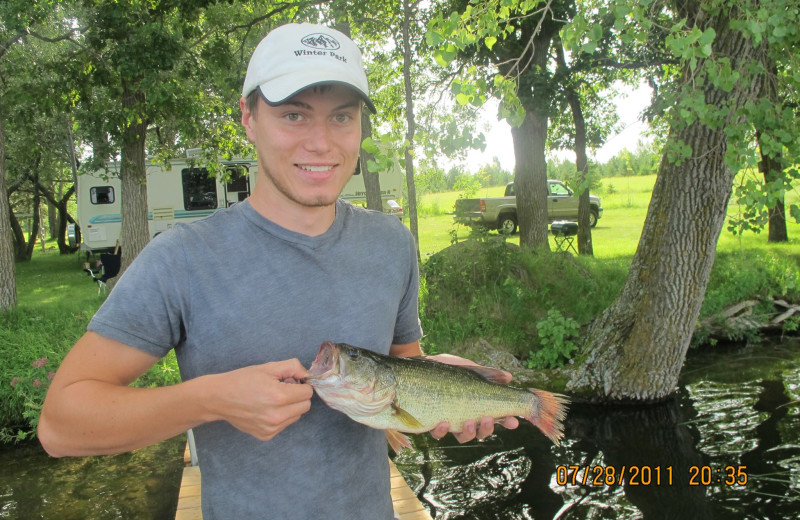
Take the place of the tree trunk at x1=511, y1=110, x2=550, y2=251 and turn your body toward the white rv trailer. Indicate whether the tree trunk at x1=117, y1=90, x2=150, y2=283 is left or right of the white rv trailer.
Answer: left

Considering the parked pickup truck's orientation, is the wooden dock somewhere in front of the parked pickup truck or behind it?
behind

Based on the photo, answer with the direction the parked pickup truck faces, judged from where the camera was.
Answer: facing away from the viewer and to the right of the viewer

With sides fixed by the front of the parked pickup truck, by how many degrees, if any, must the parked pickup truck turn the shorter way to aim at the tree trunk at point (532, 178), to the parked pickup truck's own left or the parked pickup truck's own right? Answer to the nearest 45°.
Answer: approximately 135° to the parked pickup truck's own right

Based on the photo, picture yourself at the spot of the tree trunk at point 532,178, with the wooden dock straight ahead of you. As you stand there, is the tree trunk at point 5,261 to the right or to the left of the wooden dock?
right

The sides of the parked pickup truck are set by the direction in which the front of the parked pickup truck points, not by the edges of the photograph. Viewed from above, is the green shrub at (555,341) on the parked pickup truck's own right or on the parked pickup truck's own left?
on the parked pickup truck's own right

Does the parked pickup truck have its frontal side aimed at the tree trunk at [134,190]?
no

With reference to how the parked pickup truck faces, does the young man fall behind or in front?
behind

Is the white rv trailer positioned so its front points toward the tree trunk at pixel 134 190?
no
